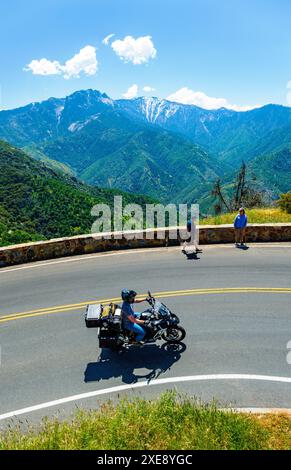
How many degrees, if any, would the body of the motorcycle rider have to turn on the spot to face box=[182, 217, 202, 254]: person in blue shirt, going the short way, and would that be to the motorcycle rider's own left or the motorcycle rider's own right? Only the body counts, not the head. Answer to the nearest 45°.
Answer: approximately 90° to the motorcycle rider's own left

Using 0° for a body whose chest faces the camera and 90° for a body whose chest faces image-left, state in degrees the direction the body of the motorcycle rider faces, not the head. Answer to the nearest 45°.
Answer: approximately 270°

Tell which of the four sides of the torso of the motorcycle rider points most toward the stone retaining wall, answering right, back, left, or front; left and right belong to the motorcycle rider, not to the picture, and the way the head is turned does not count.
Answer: left

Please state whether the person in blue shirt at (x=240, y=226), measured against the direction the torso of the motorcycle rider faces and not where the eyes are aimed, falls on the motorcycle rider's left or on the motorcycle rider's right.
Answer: on the motorcycle rider's left
